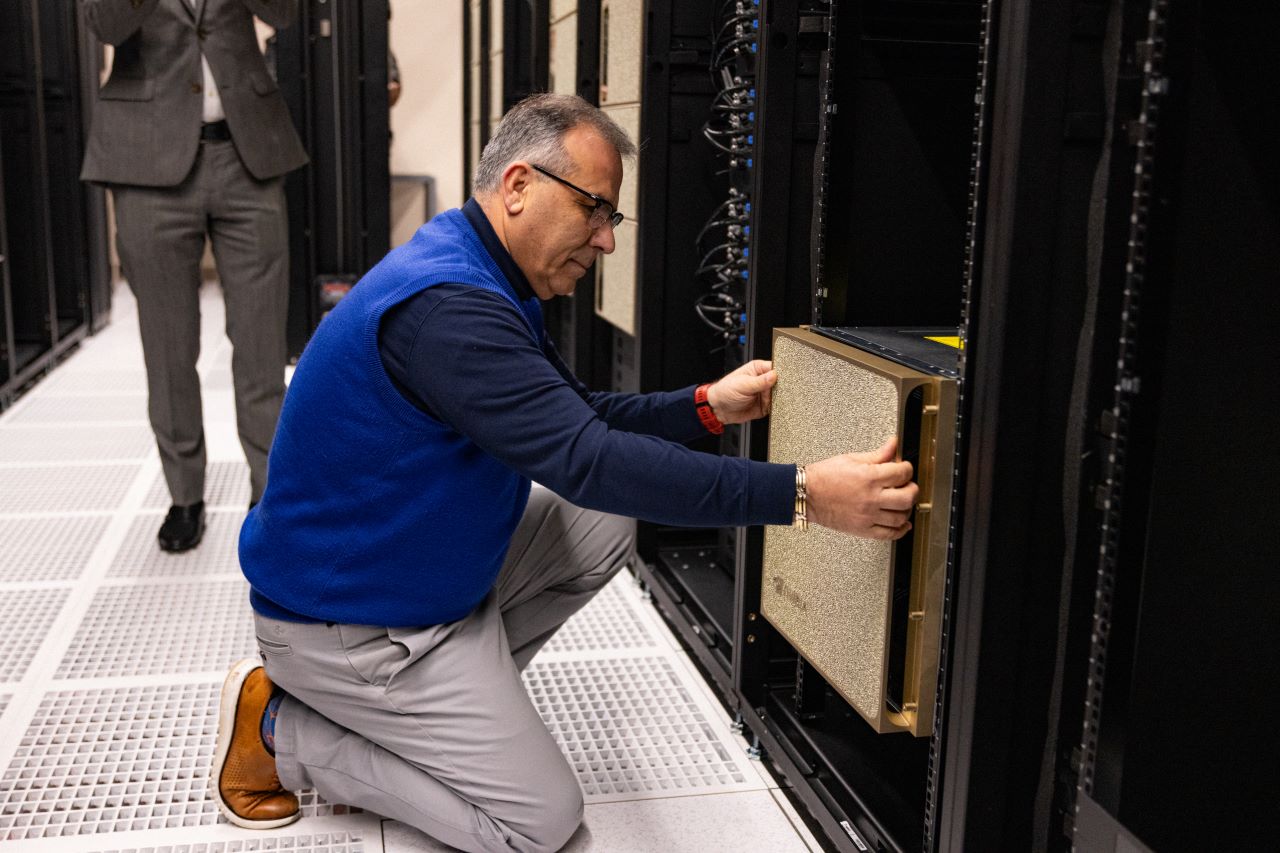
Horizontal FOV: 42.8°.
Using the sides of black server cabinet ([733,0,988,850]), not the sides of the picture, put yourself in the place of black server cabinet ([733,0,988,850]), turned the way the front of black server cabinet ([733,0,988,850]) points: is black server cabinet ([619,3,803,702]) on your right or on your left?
on your right

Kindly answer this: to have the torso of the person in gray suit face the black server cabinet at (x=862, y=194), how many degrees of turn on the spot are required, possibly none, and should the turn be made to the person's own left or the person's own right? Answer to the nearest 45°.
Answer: approximately 45° to the person's own left

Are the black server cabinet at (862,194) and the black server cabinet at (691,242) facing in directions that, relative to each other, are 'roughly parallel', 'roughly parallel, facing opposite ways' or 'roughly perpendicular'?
roughly parallel

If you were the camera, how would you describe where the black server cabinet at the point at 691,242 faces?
facing the viewer and to the left of the viewer

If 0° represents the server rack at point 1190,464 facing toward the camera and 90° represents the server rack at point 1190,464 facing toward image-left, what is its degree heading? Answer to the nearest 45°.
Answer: approximately 45°

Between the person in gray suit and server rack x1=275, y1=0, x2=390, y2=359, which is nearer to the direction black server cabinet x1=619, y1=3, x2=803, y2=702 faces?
the person in gray suit

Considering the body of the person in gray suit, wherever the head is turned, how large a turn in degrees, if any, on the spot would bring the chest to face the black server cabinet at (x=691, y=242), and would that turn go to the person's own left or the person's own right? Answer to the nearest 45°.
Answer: approximately 45° to the person's own left

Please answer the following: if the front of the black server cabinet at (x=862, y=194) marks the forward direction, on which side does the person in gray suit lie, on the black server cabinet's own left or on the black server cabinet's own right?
on the black server cabinet's own right

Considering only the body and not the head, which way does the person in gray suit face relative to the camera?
toward the camera

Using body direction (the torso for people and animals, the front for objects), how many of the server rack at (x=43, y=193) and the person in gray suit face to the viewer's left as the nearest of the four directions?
0
